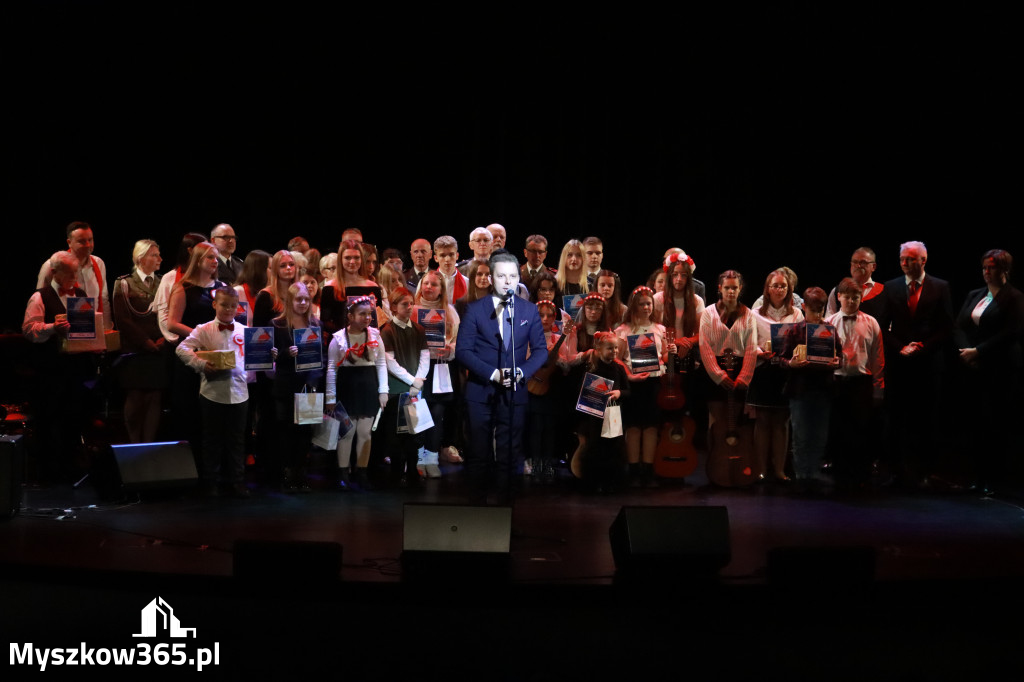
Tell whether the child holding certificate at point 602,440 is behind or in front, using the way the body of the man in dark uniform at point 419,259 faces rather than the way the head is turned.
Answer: in front

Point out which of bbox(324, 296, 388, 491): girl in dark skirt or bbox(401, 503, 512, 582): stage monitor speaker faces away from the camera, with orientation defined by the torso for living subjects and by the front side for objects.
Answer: the stage monitor speaker

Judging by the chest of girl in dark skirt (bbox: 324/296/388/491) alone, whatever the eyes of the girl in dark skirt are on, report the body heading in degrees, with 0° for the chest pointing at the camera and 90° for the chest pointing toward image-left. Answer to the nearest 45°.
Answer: approximately 0°

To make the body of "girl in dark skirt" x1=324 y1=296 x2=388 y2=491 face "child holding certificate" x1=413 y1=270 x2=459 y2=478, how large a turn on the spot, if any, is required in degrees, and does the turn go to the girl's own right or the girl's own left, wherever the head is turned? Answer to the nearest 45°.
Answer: approximately 135° to the girl's own left

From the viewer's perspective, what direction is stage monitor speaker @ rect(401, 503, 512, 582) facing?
away from the camera

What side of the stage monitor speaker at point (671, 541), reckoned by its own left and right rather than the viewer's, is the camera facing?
back

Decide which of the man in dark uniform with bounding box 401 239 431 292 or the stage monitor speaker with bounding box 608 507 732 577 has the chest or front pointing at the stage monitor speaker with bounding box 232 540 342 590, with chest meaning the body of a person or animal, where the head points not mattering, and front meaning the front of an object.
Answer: the man in dark uniform
